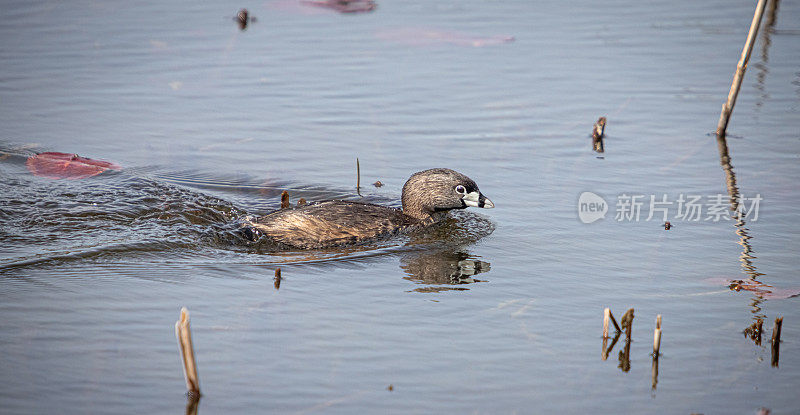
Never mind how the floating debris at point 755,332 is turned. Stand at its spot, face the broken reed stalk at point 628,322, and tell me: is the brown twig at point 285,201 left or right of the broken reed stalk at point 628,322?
right

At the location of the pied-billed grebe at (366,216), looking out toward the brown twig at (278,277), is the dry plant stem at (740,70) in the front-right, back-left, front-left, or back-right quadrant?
back-left

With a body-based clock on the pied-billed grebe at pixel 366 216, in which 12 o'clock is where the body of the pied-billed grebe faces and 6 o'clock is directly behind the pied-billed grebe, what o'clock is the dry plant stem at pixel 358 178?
The dry plant stem is roughly at 9 o'clock from the pied-billed grebe.

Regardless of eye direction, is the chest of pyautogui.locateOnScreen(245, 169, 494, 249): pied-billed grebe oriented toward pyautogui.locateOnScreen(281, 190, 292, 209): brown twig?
no

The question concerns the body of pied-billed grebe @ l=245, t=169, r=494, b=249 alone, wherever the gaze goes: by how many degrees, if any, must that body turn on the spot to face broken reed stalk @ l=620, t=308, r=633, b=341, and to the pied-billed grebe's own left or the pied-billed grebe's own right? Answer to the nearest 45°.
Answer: approximately 45° to the pied-billed grebe's own right

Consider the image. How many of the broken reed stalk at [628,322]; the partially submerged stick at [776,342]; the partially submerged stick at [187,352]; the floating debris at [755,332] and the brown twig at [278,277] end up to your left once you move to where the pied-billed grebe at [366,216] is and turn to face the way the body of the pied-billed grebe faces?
0

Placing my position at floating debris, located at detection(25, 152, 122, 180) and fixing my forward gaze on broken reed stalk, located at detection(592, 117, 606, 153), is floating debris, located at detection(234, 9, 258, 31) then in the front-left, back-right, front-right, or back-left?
front-left

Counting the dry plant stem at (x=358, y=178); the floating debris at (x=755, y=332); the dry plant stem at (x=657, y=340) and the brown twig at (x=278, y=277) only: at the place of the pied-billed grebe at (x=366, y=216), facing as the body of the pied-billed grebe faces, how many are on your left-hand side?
1

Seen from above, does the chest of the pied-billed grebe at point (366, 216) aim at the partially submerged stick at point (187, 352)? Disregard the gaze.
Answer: no

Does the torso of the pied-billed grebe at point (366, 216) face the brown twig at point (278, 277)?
no

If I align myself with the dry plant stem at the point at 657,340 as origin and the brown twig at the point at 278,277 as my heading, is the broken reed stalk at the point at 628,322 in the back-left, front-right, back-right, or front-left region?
front-right

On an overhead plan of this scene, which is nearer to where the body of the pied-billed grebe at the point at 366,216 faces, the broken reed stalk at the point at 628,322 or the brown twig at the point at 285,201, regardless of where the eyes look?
the broken reed stalk

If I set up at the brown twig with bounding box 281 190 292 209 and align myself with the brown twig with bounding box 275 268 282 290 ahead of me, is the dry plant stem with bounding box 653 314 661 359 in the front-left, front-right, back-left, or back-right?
front-left

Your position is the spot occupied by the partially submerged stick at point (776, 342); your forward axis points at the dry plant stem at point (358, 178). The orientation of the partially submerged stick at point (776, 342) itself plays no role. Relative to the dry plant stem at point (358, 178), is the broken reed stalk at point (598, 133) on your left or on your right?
right

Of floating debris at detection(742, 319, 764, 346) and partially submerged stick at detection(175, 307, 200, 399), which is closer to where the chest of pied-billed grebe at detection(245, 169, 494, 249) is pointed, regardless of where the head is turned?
the floating debris

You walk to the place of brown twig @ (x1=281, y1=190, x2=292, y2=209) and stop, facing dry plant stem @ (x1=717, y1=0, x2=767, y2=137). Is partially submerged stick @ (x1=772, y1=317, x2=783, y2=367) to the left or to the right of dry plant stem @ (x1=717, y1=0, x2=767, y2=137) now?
right

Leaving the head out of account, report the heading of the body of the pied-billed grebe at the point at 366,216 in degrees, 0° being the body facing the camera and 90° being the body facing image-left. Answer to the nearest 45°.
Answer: approximately 270°

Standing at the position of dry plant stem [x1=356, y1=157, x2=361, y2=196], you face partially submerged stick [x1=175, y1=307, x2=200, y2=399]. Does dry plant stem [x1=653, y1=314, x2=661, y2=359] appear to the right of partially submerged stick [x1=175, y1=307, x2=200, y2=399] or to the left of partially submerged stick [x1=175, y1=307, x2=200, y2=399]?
left

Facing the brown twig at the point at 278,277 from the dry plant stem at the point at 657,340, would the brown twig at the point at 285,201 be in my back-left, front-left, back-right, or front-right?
front-right
